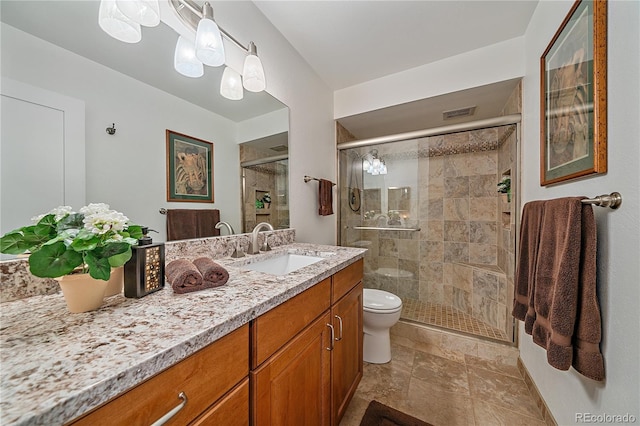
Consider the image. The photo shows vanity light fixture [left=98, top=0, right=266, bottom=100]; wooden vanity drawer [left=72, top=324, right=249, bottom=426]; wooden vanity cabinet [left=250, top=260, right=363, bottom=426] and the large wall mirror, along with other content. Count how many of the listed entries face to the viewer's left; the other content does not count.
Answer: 0

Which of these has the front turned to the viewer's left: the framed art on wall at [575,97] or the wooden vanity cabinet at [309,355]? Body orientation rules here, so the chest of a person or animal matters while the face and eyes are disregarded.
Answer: the framed art on wall

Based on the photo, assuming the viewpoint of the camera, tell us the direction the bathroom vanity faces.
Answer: facing the viewer and to the right of the viewer

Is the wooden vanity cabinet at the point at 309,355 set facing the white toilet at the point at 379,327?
no

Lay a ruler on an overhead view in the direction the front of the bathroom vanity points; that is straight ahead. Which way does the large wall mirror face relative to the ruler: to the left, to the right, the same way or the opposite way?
the same way

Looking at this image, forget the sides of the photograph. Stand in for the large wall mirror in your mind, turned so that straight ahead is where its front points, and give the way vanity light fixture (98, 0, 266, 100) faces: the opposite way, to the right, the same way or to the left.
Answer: the same way

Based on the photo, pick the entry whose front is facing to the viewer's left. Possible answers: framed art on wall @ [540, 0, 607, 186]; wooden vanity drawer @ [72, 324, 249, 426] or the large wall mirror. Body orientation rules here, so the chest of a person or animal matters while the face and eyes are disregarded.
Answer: the framed art on wall

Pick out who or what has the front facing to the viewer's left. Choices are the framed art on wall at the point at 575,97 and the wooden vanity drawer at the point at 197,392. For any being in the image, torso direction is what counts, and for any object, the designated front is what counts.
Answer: the framed art on wall

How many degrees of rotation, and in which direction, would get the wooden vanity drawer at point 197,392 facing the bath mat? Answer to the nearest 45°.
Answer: approximately 45° to its left

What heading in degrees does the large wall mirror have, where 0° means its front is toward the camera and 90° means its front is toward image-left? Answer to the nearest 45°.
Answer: approximately 315°

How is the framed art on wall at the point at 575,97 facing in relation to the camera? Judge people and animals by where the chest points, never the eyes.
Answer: to the viewer's left

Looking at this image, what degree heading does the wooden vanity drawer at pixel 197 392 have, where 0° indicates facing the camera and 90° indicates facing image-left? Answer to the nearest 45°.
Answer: approximately 315°
